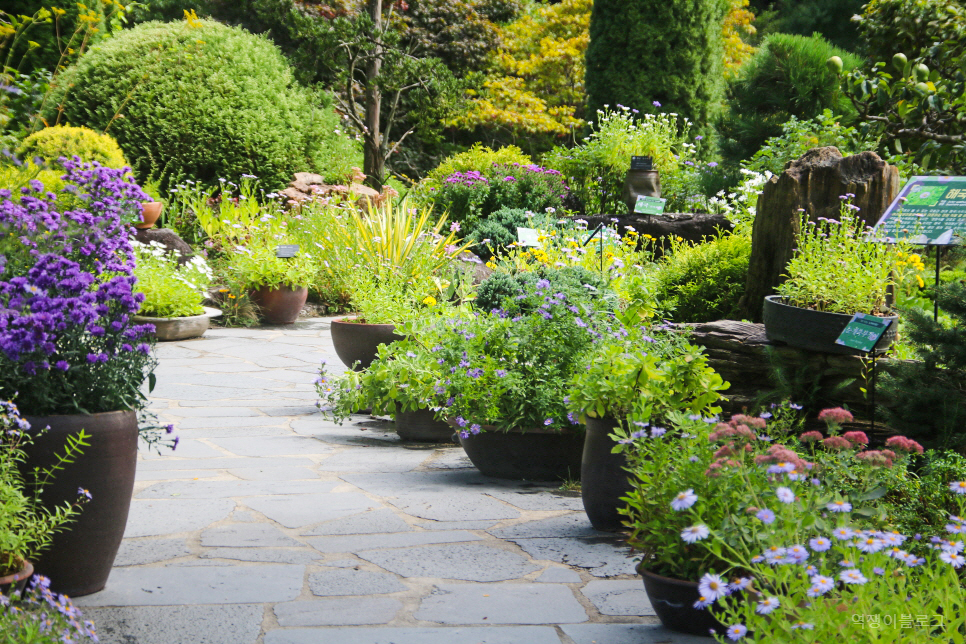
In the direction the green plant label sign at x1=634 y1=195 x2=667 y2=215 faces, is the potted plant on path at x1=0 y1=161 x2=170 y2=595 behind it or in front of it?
in front

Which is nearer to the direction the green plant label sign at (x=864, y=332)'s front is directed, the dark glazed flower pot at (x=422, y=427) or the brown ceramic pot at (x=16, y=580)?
the brown ceramic pot

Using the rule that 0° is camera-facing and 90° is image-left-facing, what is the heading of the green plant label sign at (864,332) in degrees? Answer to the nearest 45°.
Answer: approximately 45°

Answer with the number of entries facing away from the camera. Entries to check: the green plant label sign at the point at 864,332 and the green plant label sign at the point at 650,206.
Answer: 0

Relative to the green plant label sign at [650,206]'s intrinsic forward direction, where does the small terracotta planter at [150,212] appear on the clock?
The small terracotta planter is roughly at 3 o'clock from the green plant label sign.

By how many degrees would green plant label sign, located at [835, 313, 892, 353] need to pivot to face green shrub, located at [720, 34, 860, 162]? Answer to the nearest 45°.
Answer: approximately 135° to its right

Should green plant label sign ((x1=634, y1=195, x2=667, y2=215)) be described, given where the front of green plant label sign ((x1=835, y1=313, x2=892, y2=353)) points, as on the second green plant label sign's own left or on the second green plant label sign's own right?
on the second green plant label sign's own right

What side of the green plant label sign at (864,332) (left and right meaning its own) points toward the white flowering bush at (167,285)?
right

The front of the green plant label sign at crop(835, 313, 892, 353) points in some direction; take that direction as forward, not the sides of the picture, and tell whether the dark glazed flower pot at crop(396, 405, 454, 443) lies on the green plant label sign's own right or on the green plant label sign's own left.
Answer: on the green plant label sign's own right

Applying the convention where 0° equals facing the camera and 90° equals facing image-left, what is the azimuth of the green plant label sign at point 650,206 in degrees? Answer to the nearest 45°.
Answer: approximately 0°

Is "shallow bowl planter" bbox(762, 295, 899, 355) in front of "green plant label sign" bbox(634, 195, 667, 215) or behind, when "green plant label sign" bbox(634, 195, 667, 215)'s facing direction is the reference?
in front
